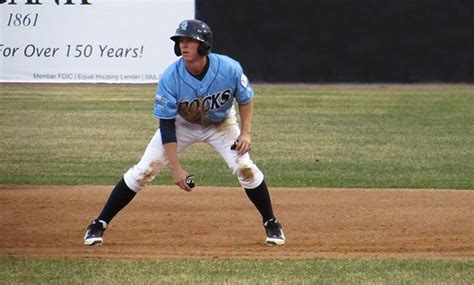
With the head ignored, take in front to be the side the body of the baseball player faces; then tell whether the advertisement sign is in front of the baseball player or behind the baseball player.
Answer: behind

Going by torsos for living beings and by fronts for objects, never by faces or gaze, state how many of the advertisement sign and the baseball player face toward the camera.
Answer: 2

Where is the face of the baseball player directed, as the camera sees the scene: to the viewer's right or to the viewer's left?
to the viewer's left

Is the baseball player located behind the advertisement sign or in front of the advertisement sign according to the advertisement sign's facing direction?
in front

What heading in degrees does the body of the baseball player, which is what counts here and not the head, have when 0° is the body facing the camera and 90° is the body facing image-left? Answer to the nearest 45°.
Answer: approximately 0°
